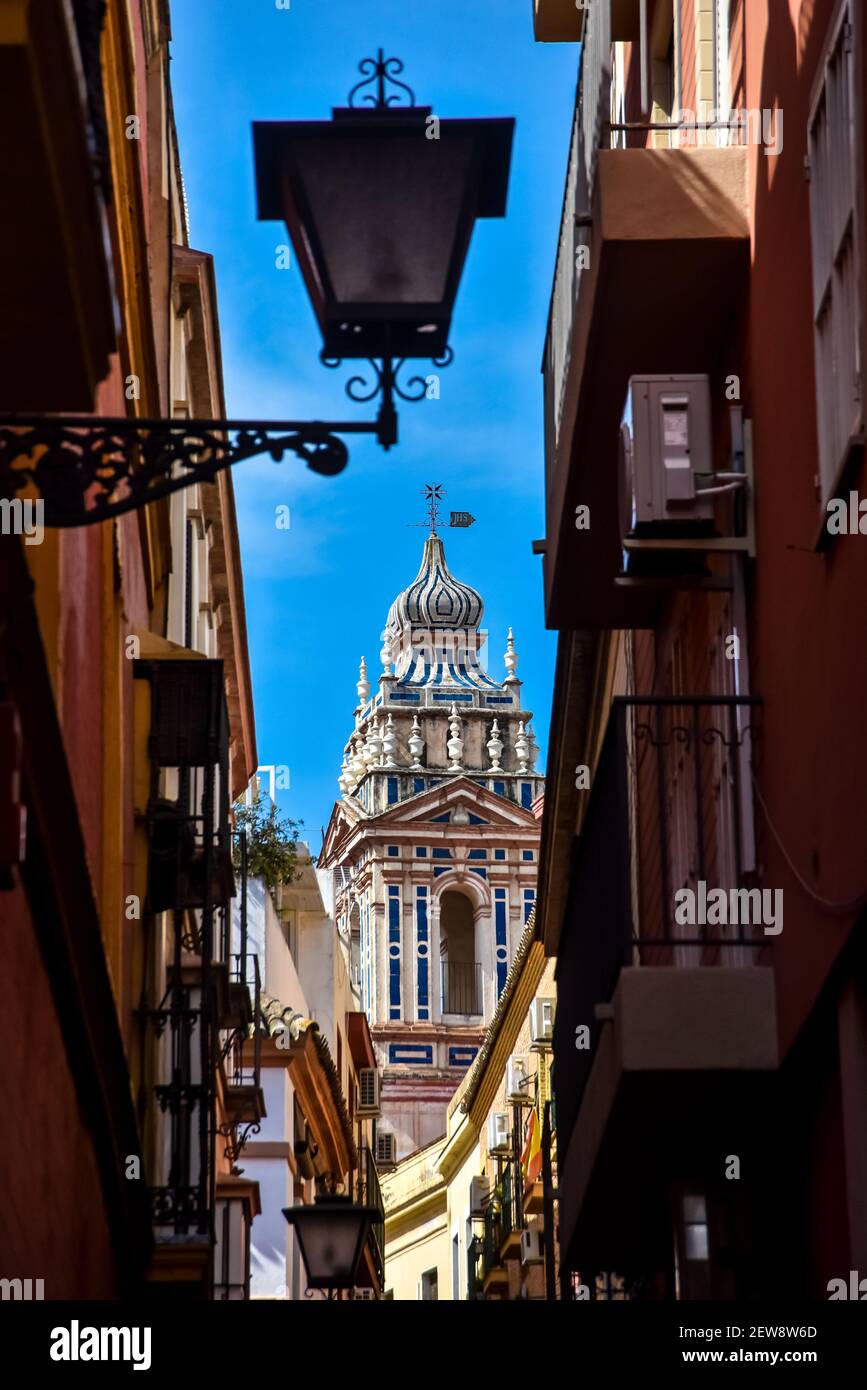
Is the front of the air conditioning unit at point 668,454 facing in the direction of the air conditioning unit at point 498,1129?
no

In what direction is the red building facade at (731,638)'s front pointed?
to the viewer's left

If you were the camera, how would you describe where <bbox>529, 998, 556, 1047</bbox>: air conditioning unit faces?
facing to the left of the viewer

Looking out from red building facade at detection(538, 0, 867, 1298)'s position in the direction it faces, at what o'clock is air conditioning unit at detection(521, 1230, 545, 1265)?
The air conditioning unit is roughly at 3 o'clock from the red building facade.

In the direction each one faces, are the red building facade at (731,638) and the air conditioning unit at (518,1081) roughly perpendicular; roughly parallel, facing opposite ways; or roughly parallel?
roughly parallel

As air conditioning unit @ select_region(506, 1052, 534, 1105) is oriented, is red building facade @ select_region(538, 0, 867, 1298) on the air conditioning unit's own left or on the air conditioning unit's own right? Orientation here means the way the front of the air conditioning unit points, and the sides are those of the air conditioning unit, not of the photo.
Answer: on the air conditioning unit's own left

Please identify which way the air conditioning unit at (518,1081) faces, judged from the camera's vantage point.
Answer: facing to the left of the viewer

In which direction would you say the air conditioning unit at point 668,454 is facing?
to the viewer's left

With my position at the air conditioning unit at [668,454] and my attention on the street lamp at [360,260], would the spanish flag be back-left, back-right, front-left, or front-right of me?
back-right

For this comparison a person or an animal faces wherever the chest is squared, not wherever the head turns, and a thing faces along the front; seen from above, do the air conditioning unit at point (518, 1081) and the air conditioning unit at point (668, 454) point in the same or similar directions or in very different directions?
same or similar directions

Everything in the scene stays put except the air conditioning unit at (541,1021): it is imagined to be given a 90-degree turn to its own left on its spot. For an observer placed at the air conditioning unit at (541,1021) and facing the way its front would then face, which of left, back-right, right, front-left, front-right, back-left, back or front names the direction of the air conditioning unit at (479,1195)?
back

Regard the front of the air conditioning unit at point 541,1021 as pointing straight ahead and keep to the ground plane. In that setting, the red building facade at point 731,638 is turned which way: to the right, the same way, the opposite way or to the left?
the same way

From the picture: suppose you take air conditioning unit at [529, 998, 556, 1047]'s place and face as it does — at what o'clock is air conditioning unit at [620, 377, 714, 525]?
air conditioning unit at [620, 377, 714, 525] is roughly at 9 o'clock from air conditioning unit at [529, 998, 556, 1047].

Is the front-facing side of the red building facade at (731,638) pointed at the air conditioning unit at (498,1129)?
no

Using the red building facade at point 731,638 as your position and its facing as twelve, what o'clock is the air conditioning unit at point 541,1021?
The air conditioning unit is roughly at 3 o'clock from the red building facade.

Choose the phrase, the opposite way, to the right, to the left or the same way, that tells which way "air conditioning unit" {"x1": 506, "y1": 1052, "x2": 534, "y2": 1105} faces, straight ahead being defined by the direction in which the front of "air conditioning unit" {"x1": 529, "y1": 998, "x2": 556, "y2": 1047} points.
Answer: the same way

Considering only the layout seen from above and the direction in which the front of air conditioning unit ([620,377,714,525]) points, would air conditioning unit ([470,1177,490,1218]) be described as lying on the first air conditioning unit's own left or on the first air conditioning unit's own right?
on the first air conditioning unit's own right

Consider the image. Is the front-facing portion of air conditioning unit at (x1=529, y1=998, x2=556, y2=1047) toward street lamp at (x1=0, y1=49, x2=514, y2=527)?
no
